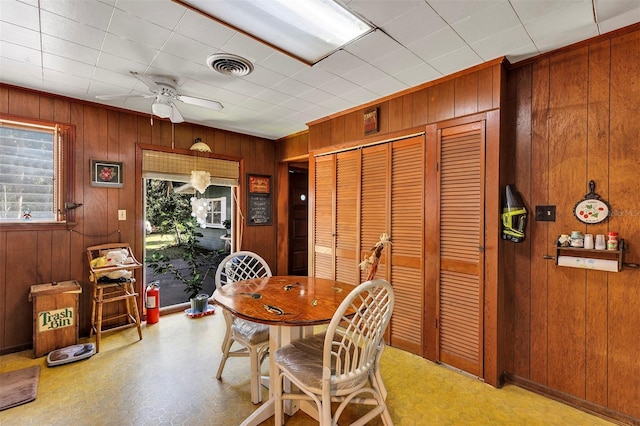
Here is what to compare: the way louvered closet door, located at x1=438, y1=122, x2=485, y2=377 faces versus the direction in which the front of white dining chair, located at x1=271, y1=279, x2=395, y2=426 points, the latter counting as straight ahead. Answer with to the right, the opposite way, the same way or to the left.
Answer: to the left

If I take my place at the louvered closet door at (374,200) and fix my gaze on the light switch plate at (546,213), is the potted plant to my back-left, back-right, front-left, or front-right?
back-right

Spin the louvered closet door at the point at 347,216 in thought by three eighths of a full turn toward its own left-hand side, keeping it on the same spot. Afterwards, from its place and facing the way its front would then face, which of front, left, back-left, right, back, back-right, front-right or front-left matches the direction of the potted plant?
back

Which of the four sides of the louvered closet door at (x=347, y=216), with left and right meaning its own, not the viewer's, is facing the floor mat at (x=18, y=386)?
front

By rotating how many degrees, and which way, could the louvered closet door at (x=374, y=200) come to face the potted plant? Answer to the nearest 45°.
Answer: approximately 45° to its right
